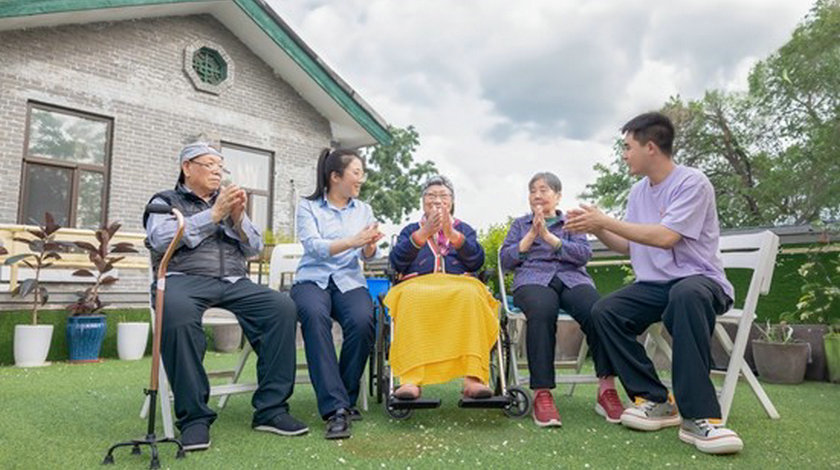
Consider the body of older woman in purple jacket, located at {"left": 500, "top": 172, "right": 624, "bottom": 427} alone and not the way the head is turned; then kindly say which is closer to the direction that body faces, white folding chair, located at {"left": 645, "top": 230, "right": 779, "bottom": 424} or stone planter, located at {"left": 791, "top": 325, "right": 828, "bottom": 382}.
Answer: the white folding chair

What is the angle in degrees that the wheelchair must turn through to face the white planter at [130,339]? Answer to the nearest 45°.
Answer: approximately 135° to its right

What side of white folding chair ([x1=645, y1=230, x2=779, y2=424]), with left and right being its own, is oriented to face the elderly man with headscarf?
front

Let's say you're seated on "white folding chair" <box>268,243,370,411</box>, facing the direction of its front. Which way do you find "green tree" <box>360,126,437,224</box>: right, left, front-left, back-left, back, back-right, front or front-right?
back-left

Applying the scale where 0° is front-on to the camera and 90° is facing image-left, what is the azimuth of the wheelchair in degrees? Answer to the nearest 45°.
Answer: approximately 0°

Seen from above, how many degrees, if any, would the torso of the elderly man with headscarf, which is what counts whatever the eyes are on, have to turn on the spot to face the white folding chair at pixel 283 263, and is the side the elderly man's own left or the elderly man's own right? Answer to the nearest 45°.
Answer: approximately 90° to the elderly man's own left

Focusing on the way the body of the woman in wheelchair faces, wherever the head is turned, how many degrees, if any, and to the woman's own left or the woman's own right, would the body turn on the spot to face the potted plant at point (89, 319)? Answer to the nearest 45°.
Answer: approximately 135° to the woman's own right

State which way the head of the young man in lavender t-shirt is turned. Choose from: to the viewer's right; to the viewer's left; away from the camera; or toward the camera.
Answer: to the viewer's left

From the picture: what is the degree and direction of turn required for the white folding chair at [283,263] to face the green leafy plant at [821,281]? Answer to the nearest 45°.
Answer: approximately 45° to its left

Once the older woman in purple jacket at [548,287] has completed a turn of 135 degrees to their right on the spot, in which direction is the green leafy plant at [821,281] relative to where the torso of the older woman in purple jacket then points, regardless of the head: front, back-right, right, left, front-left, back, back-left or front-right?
right
